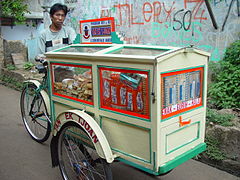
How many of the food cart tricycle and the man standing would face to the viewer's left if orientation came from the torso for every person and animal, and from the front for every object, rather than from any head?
0

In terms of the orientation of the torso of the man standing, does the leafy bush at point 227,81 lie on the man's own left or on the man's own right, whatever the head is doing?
on the man's own left

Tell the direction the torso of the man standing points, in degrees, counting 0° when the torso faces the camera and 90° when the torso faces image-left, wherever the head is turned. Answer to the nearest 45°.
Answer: approximately 0°

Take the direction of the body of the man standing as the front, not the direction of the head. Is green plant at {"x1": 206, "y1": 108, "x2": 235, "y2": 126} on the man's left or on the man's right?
on the man's left

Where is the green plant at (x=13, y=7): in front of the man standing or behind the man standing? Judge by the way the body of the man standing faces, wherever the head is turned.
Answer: behind

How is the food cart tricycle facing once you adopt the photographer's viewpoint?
facing the viewer and to the right of the viewer

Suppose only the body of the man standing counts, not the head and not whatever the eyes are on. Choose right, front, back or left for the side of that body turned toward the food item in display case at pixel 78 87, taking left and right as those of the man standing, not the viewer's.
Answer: front

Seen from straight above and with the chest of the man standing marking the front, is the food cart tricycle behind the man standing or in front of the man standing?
in front

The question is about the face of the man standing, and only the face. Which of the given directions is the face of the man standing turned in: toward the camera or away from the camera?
toward the camera
